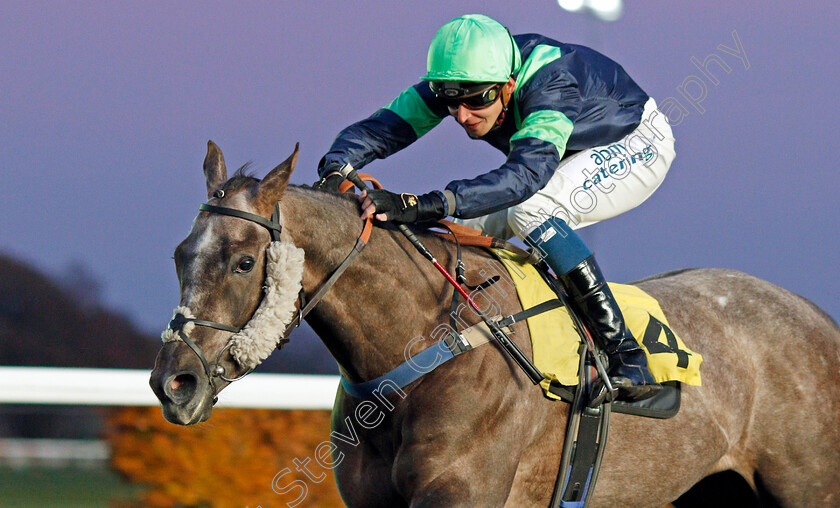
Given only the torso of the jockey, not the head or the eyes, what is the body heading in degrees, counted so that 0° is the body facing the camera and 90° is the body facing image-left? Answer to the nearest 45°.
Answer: approximately 45°
